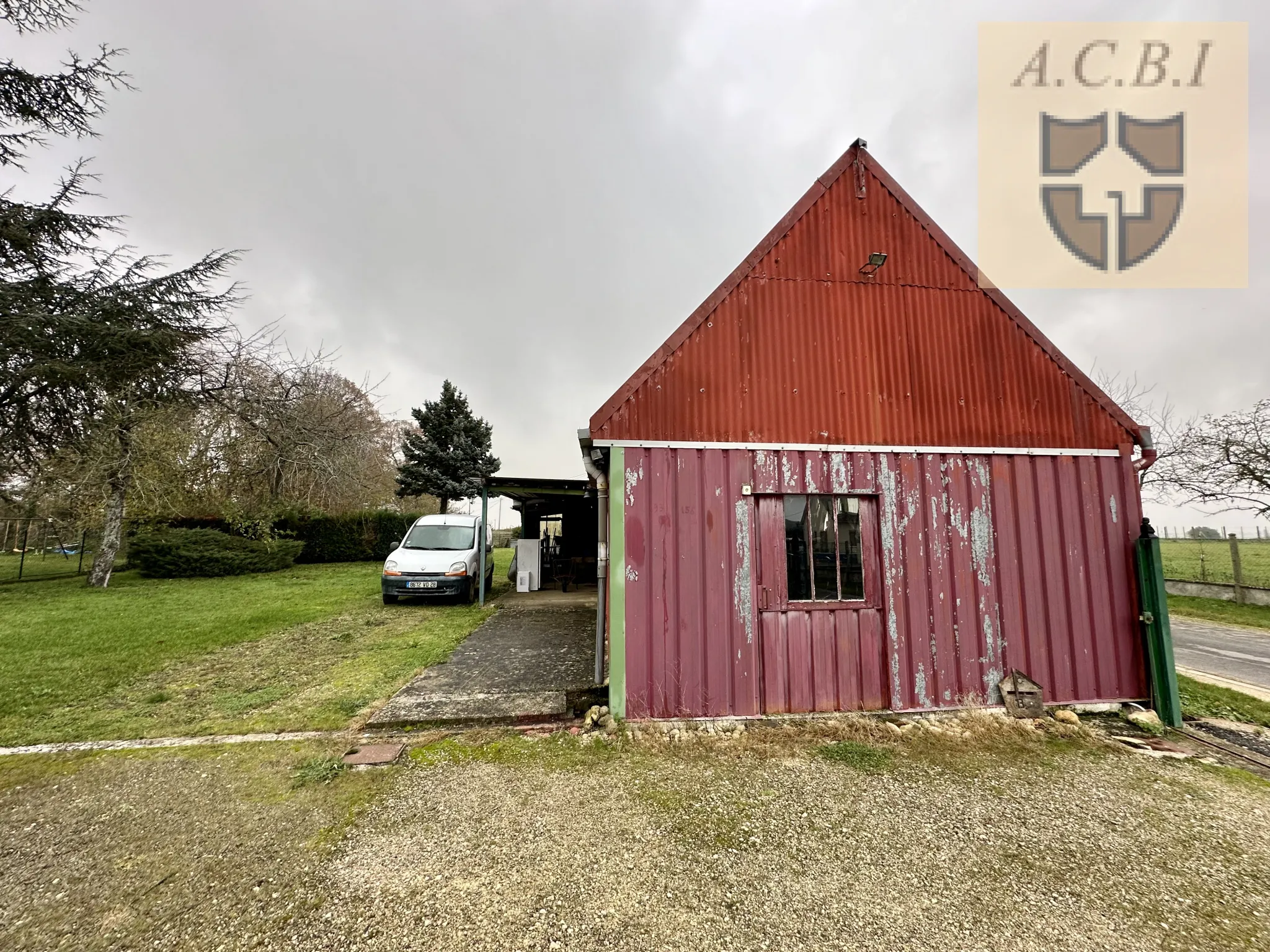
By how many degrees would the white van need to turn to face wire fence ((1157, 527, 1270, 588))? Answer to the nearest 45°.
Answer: approximately 90° to its left

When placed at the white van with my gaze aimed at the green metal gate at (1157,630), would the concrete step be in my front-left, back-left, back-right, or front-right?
front-right

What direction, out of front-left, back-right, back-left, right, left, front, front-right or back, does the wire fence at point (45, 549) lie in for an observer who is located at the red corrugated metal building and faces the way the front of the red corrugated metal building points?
right

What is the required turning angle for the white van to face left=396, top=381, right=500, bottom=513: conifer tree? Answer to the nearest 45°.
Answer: approximately 180°

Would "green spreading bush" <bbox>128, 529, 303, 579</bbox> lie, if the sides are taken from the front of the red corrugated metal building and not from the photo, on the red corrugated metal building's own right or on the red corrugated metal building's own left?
on the red corrugated metal building's own right

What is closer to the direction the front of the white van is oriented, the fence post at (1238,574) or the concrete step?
the concrete step

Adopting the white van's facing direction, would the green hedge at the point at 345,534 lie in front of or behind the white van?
behind

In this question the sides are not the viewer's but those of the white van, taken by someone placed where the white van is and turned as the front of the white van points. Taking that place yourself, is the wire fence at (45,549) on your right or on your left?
on your right

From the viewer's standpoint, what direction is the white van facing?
toward the camera

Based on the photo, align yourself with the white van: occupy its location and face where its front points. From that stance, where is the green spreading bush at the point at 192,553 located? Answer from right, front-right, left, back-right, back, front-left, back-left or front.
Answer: back-right

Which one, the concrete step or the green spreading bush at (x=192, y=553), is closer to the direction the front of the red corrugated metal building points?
the concrete step

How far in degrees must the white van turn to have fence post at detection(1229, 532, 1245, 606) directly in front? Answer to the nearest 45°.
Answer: approximately 90° to its left

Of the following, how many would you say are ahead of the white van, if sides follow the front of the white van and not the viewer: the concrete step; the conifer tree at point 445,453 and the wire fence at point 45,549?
1

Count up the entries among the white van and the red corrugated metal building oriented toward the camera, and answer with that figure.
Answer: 2

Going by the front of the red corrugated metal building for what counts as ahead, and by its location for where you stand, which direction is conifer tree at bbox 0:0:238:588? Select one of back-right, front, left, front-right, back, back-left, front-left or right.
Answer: right
